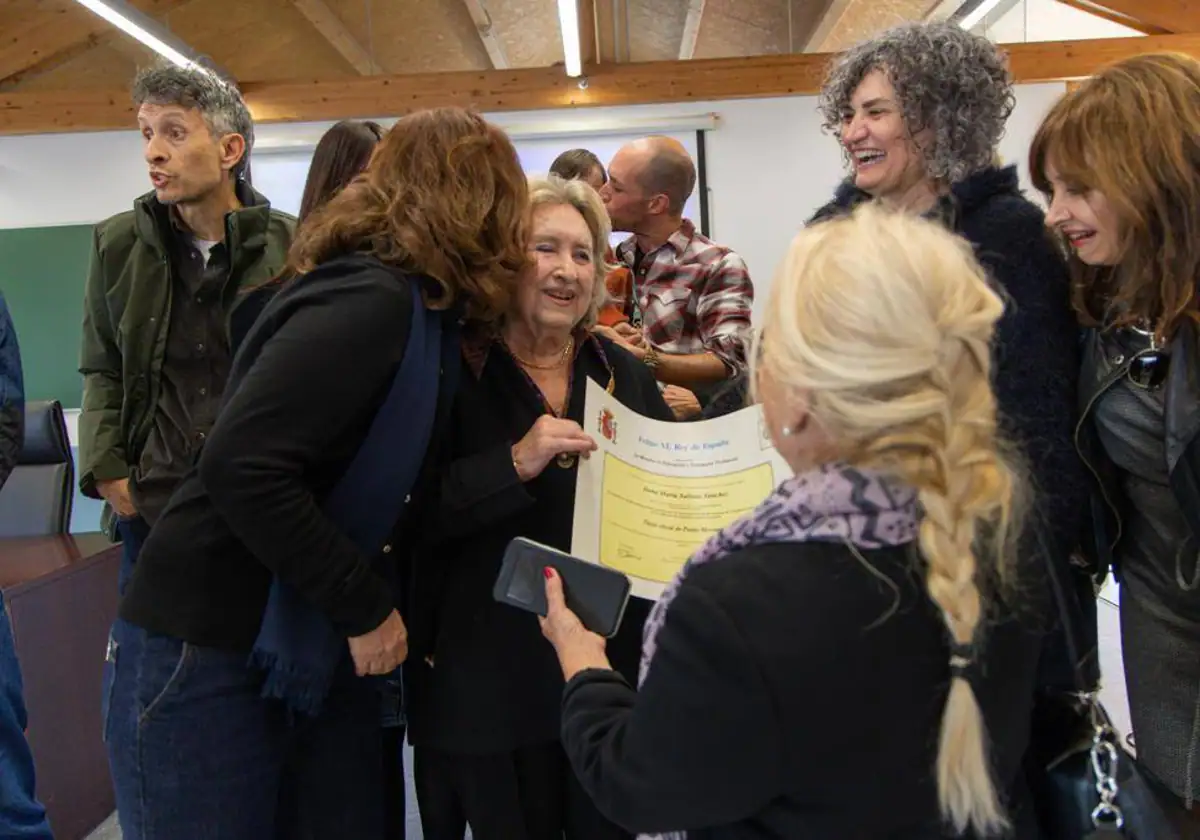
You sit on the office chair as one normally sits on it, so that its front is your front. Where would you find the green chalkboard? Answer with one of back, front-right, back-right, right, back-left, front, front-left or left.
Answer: back-right

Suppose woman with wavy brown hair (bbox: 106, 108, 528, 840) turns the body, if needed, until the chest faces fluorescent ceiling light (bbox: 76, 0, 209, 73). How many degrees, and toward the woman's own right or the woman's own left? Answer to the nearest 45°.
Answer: approximately 90° to the woman's own left

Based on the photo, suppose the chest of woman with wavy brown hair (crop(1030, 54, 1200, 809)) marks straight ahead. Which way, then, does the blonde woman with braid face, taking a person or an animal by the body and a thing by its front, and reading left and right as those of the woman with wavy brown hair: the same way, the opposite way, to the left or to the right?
to the right

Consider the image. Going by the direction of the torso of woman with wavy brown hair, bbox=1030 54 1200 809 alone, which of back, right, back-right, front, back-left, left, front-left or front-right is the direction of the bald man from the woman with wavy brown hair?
right

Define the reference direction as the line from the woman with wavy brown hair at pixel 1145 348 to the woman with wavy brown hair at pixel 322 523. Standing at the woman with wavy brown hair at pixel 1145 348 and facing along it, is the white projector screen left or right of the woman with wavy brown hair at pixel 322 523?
right

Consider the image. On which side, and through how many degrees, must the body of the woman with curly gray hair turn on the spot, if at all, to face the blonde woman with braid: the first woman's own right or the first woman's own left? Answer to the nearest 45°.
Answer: approximately 45° to the first woman's own left

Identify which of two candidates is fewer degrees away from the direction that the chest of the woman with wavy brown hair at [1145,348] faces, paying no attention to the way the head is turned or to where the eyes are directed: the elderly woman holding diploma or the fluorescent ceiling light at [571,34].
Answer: the elderly woman holding diploma

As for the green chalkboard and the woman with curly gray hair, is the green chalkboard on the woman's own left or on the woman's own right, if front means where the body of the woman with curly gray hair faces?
on the woman's own right

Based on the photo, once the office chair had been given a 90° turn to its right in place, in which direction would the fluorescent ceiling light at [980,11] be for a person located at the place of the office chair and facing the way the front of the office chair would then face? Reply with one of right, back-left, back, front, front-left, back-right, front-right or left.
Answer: back-right

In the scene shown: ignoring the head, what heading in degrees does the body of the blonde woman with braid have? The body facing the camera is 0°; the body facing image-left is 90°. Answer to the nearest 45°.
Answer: approximately 135°

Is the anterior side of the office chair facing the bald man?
no

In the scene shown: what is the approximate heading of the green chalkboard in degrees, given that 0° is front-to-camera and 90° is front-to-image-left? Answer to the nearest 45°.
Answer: approximately 0°

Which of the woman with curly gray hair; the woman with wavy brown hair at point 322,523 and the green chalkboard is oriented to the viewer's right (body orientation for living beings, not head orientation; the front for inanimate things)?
the woman with wavy brown hair

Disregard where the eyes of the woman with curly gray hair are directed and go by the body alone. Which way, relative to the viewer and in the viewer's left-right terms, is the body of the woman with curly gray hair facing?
facing the viewer and to the left of the viewer

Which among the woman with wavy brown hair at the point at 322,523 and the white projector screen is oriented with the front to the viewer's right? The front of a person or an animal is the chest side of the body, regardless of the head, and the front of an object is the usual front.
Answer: the woman with wavy brown hair

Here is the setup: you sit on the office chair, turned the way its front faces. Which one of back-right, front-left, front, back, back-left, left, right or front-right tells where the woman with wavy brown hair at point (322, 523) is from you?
front-left

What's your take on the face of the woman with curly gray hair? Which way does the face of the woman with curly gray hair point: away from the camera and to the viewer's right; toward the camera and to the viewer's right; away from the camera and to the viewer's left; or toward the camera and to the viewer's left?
toward the camera and to the viewer's left

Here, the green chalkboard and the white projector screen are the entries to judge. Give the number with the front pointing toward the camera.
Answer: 2

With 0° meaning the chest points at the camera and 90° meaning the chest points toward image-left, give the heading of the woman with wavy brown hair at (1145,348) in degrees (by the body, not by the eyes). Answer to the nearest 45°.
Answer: approximately 45°
